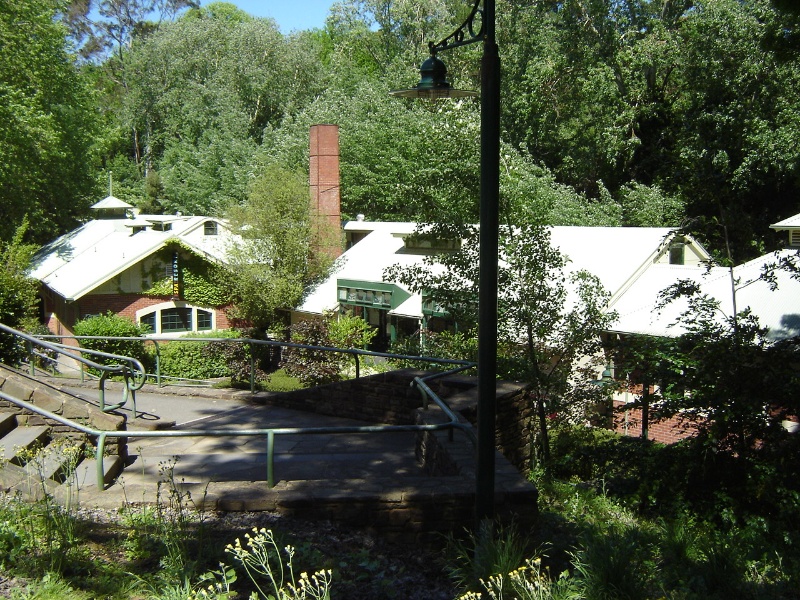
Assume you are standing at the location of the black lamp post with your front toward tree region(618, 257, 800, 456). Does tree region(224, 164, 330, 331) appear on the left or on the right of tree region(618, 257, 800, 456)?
left

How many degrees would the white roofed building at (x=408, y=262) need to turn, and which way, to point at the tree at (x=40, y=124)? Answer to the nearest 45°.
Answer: approximately 90° to its right

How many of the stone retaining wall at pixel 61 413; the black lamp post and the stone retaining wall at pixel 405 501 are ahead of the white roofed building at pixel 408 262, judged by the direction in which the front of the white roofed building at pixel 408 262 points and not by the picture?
3

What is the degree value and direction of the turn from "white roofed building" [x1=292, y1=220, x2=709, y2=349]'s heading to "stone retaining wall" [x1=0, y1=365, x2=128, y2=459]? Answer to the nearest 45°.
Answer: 0° — it already faces it

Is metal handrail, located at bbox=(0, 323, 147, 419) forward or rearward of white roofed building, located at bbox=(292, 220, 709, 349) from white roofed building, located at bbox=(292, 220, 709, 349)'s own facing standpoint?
forward

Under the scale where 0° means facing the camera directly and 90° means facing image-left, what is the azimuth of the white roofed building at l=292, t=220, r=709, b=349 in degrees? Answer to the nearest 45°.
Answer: approximately 0°

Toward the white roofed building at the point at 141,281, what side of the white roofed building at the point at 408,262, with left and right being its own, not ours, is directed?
right

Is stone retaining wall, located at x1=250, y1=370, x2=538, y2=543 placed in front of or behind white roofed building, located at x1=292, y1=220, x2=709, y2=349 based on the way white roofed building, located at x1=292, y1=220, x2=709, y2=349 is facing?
in front

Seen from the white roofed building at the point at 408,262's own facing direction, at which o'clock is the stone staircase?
The stone staircase is roughly at 12 o'clock from the white roofed building.

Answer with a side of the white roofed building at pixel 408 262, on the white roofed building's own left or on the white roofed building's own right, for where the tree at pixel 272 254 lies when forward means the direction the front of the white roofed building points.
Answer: on the white roofed building's own right

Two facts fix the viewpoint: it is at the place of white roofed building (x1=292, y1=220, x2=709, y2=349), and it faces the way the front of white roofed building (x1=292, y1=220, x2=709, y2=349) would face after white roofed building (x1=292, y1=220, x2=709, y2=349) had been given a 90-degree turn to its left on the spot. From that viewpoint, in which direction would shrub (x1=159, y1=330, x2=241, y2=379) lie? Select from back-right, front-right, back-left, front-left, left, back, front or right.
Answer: back
